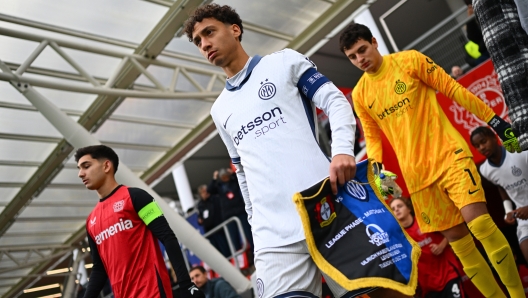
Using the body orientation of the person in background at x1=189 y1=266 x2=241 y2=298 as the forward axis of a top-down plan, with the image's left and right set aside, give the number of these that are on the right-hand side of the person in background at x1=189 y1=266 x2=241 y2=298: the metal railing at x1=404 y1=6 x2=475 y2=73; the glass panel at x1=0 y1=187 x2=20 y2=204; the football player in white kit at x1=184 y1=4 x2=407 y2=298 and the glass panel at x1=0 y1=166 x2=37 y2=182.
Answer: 2

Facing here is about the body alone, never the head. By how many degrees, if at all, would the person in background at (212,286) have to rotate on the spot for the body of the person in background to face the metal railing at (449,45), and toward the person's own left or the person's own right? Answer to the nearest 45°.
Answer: approximately 135° to the person's own left

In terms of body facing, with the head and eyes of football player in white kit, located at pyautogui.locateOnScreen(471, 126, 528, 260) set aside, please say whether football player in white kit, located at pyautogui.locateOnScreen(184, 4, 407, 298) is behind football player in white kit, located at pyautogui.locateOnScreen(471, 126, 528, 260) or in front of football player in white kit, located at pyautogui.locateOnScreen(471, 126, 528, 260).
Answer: in front

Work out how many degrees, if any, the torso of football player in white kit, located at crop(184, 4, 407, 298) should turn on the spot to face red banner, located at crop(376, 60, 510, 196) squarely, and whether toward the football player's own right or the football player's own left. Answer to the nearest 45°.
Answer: approximately 180°

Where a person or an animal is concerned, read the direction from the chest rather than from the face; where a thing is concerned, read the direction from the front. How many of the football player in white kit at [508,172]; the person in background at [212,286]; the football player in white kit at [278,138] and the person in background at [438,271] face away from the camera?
0

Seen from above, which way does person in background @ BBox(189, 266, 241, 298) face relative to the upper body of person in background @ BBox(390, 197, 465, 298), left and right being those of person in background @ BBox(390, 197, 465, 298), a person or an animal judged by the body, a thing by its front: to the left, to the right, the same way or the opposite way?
the same way

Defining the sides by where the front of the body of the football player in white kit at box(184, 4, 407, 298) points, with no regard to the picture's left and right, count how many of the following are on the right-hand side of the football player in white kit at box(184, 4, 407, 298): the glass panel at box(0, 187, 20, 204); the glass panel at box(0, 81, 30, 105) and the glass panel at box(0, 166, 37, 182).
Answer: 3

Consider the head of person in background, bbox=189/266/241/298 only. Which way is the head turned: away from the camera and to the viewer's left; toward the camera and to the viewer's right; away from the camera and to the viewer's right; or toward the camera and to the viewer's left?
toward the camera and to the viewer's left

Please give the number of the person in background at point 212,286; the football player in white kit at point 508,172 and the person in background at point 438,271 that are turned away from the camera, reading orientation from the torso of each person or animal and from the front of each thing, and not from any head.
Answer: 0

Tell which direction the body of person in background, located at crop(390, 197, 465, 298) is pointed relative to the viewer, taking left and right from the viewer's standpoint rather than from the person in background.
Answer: facing the viewer and to the left of the viewer

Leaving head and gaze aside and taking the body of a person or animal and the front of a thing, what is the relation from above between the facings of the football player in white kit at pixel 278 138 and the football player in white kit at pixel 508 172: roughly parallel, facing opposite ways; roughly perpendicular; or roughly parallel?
roughly parallel

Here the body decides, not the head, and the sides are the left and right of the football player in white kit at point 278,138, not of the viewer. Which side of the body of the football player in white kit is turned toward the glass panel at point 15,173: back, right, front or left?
right

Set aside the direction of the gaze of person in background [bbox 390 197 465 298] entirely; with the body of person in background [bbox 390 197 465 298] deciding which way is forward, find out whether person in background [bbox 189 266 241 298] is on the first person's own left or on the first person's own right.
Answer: on the first person's own right

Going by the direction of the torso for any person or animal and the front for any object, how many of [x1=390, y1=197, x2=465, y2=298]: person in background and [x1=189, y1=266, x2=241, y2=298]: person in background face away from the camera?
0

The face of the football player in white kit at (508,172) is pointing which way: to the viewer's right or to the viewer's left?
to the viewer's left

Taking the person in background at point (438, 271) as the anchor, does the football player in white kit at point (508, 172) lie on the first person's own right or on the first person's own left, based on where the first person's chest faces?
on the first person's own left

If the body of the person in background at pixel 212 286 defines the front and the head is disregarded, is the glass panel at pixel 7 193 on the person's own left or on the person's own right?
on the person's own right

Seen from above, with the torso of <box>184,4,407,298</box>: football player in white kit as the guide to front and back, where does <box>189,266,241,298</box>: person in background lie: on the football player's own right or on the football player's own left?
on the football player's own right

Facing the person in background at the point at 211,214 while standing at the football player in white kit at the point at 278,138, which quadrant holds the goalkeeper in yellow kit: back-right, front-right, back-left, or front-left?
front-right
